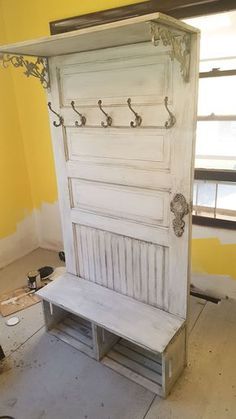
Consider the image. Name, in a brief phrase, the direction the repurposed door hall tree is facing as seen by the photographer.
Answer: facing the viewer and to the left of the viewer

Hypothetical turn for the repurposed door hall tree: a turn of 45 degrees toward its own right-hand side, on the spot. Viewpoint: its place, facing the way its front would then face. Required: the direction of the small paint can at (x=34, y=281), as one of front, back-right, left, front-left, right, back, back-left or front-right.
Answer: front-right

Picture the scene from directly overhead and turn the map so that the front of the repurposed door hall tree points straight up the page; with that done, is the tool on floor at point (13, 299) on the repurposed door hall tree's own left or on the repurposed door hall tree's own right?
on the repurposed door hall tree's own right

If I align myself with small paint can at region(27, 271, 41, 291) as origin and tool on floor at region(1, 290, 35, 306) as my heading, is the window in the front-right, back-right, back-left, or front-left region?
back-left

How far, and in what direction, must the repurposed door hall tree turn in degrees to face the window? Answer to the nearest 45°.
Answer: approximately 180°
